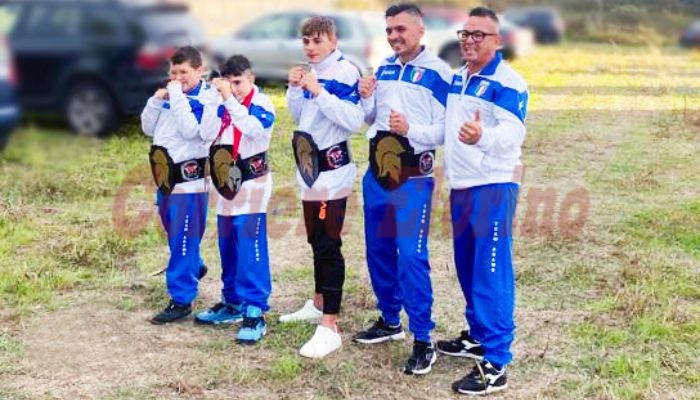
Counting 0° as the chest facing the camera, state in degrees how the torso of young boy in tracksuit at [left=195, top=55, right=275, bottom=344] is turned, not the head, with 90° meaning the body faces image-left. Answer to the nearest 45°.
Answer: approximately 45°

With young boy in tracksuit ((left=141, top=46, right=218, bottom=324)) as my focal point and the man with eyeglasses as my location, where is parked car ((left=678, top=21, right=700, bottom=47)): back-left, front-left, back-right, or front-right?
back-right

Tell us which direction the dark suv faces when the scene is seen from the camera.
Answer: facing away from the viewer and to the left of the viewer

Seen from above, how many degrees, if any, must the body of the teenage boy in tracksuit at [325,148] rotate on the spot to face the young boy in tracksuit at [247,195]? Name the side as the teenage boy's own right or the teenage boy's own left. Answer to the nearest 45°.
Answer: approximately 90° to the teenage boy's own right

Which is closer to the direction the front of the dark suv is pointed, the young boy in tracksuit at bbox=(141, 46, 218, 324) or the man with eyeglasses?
the young boy in tracksuit
